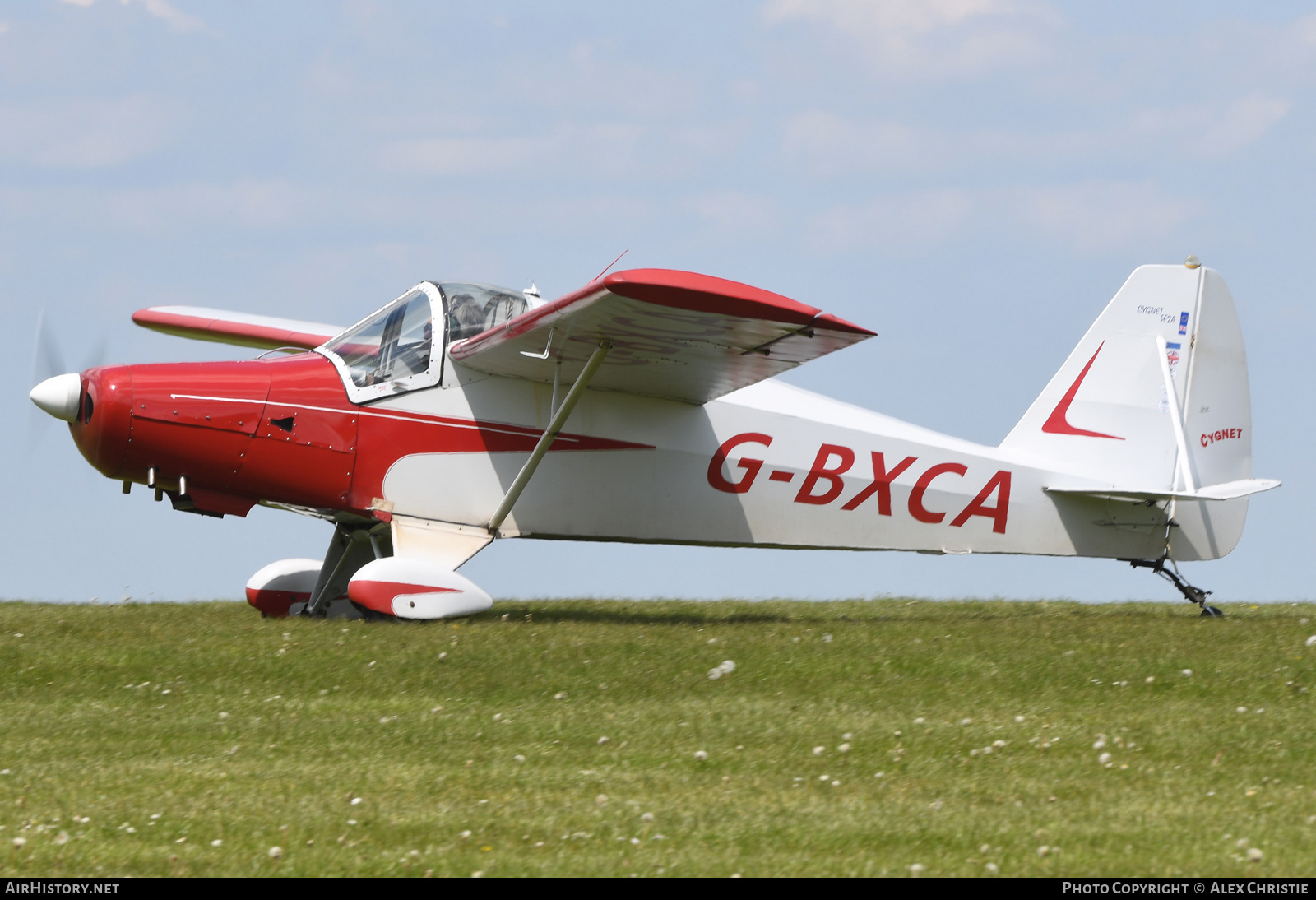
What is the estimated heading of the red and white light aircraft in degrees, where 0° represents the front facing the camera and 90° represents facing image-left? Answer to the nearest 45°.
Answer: approximately 90°
